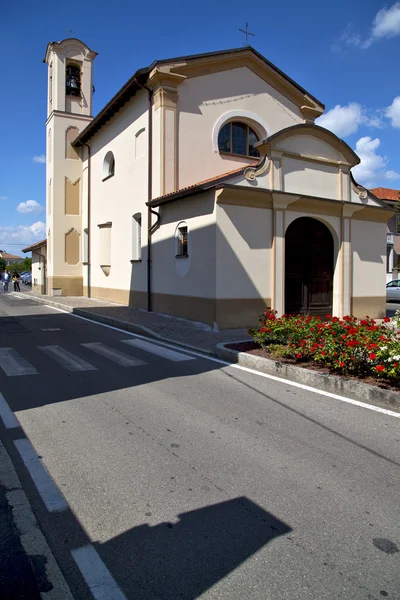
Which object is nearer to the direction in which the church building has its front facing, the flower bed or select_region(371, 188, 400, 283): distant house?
the flower bed

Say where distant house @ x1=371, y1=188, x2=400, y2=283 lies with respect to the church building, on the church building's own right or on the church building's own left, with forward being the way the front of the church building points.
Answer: on the church building's own left

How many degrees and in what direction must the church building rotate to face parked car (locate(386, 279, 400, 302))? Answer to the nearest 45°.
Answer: approximately 90° to its left

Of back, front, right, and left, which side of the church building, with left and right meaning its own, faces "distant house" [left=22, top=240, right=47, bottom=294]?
back

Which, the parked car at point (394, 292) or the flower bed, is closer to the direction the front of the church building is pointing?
the flower bed

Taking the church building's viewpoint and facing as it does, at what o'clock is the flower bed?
The flower bed is roughly at 1 o'clock from the church building.

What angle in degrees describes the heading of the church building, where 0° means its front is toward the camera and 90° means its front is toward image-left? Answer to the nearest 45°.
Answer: approximately 315°
